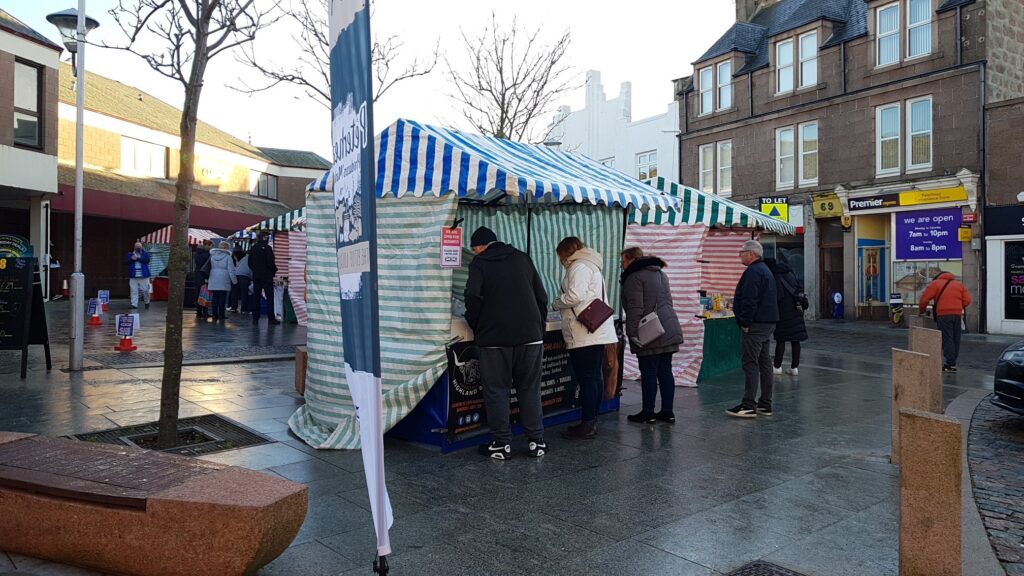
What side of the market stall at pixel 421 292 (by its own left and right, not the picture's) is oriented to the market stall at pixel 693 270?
left

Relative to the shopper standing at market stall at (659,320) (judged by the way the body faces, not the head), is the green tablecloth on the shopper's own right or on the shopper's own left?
on the shopper's own right

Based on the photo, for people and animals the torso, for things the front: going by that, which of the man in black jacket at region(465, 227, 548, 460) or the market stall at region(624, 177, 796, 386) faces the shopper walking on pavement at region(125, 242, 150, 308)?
the man in black jacket

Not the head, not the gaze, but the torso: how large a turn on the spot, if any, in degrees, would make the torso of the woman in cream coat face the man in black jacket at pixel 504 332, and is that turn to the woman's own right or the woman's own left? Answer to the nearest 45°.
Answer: approximately 45° to the woman's own left

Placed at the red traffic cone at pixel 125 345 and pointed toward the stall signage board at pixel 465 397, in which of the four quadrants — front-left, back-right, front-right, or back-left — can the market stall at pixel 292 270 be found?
back-left

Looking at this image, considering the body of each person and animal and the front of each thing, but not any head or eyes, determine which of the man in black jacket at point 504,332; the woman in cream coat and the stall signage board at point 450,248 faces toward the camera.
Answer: the stall signage board

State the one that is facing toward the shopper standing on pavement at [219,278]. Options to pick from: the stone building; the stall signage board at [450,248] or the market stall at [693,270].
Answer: the stone building

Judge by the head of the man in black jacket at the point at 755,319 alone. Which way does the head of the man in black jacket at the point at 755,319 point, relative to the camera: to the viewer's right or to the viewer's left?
to the viewer's left

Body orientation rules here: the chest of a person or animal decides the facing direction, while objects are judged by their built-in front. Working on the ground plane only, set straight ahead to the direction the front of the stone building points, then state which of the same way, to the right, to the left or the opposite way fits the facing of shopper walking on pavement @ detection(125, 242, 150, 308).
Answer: to the left

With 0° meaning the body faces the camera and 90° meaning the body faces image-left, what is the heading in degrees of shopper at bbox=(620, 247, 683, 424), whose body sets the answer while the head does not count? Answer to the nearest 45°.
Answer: approximately 135°

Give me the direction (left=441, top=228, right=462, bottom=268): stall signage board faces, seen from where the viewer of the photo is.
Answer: facing the viewer

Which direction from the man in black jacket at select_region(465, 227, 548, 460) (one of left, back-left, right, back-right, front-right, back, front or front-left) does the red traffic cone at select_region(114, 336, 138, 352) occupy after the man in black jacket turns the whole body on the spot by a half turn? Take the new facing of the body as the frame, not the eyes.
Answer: back

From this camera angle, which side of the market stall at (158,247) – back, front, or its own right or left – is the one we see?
front
